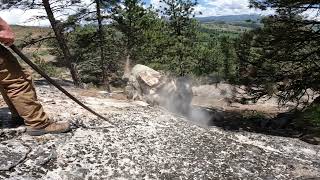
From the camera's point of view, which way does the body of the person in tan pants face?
to the viewer's right

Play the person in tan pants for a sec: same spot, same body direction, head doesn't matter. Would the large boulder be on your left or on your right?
on your left

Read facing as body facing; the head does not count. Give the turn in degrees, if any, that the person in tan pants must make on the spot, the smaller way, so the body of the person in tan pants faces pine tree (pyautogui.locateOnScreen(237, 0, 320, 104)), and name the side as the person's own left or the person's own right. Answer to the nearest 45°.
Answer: approximately 45° to the person's own left
